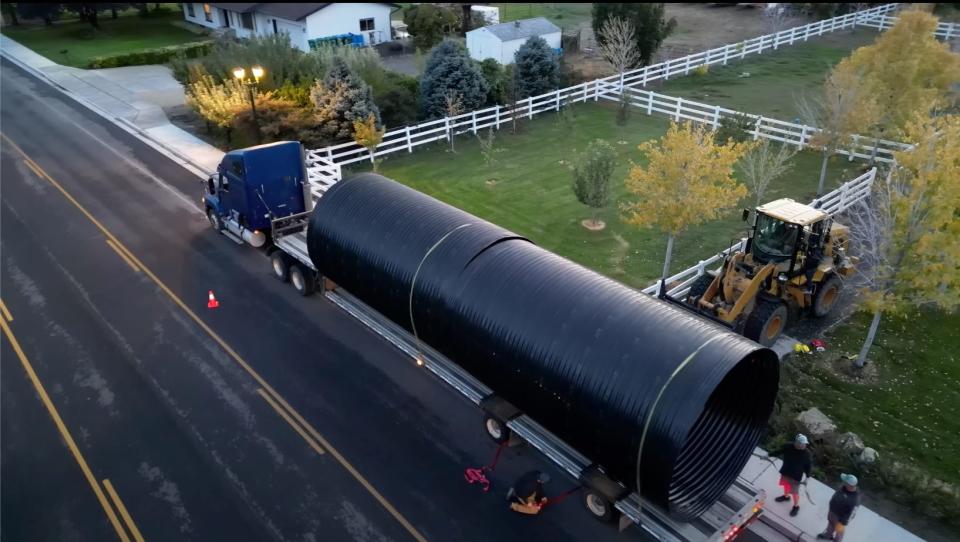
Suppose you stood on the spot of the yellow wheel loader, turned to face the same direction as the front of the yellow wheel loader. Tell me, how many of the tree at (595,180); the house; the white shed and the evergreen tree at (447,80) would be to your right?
4

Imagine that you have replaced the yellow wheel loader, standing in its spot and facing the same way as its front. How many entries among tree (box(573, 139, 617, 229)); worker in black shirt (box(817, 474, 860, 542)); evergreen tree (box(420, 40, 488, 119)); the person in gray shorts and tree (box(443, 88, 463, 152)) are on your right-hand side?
3

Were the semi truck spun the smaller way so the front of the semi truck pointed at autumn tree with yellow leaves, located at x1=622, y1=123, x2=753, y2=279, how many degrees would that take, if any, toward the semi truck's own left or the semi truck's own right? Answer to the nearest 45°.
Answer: approximately 90° to the semi truck's own right

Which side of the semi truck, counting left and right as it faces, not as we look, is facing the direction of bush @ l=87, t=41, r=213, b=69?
front

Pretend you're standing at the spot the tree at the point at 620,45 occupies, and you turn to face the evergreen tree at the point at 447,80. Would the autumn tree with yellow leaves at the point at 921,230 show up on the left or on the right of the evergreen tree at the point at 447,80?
left

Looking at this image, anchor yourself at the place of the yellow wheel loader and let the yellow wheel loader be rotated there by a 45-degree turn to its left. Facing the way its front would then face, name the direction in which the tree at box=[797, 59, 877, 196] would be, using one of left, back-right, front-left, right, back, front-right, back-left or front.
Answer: back

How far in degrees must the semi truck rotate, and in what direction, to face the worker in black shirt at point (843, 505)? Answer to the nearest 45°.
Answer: approximately 180°

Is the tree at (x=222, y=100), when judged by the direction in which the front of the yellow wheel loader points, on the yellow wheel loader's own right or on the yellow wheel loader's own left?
on the yellow wheel loader's own right

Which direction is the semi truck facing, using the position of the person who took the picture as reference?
facing away from the viewer and to the left of the viewer

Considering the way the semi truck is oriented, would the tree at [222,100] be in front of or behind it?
in front

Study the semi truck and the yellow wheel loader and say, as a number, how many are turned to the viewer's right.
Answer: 0

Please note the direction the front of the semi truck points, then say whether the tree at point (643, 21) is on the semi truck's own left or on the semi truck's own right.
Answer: on the semi truck's own right

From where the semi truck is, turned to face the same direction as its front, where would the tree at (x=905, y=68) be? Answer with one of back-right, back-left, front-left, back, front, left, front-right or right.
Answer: right

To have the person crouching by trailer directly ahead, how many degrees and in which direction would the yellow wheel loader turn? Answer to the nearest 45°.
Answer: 0° — it already faces them

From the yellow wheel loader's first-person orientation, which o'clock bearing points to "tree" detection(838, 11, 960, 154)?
The tree is roughly at 5 o'clock from the yellow wheel loader.

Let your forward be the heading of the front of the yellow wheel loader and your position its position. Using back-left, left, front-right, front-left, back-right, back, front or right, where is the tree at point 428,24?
right

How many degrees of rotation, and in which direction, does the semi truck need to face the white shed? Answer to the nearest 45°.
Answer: approximately 45° to its right

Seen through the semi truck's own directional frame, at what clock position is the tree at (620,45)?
The tree is roughly at 2 o'clock from the semi truck.
